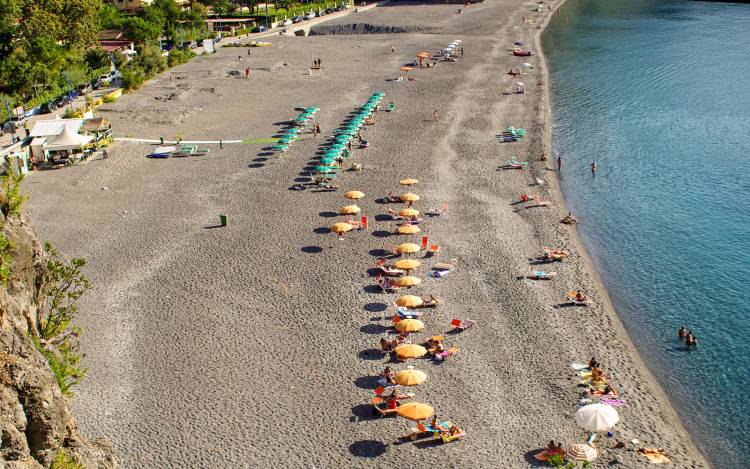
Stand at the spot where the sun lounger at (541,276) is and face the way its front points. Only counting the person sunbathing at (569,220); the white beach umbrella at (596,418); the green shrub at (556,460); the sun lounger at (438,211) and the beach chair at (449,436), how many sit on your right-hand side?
3

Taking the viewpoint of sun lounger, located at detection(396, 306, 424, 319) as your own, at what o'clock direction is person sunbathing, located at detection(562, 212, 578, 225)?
The person sunbathing is roughly at 10 o'clock from the sun lounger.

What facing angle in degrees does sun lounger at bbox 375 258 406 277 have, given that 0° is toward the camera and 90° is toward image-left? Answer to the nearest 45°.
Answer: approximately 270°

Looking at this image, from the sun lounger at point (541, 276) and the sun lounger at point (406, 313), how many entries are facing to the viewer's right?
2

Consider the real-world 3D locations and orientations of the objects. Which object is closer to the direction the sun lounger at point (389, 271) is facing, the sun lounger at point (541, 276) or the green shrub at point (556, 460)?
the sun lounger

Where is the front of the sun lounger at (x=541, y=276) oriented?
to the viewer's right

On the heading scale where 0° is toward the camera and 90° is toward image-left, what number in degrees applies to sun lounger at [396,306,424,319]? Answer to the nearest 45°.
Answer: approximately 270°

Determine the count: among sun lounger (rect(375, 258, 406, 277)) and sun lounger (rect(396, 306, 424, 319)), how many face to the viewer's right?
2

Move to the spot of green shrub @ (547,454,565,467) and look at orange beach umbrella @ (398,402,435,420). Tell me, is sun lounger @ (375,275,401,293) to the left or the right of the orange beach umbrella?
right

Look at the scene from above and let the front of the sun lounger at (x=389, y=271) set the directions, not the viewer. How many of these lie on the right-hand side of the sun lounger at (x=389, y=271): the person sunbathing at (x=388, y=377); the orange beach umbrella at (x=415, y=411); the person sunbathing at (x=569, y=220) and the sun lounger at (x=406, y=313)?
3
